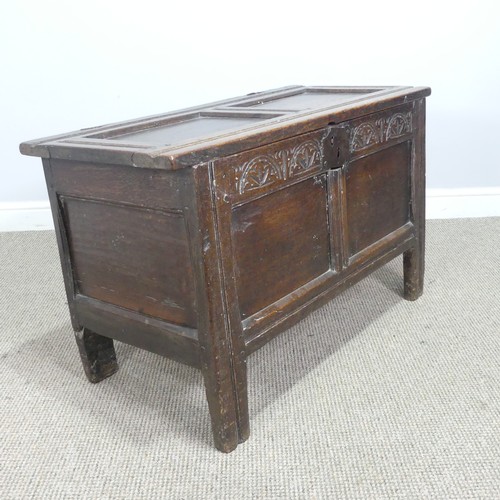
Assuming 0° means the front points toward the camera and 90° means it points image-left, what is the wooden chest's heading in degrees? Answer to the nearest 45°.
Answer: approximately 315°
